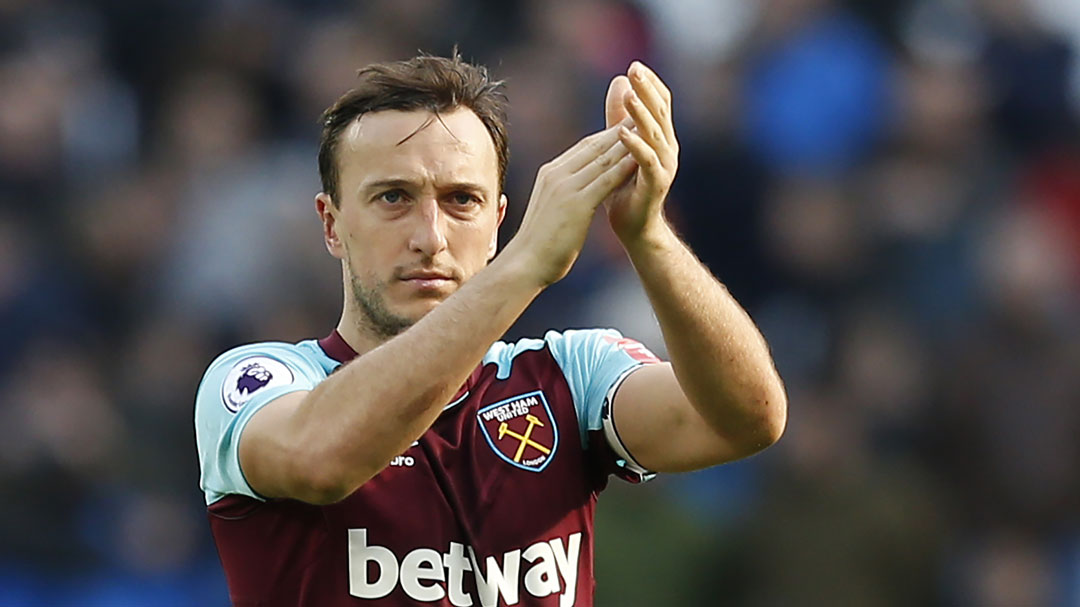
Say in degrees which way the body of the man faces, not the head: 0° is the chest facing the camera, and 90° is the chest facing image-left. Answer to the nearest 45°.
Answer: approximately 315°
